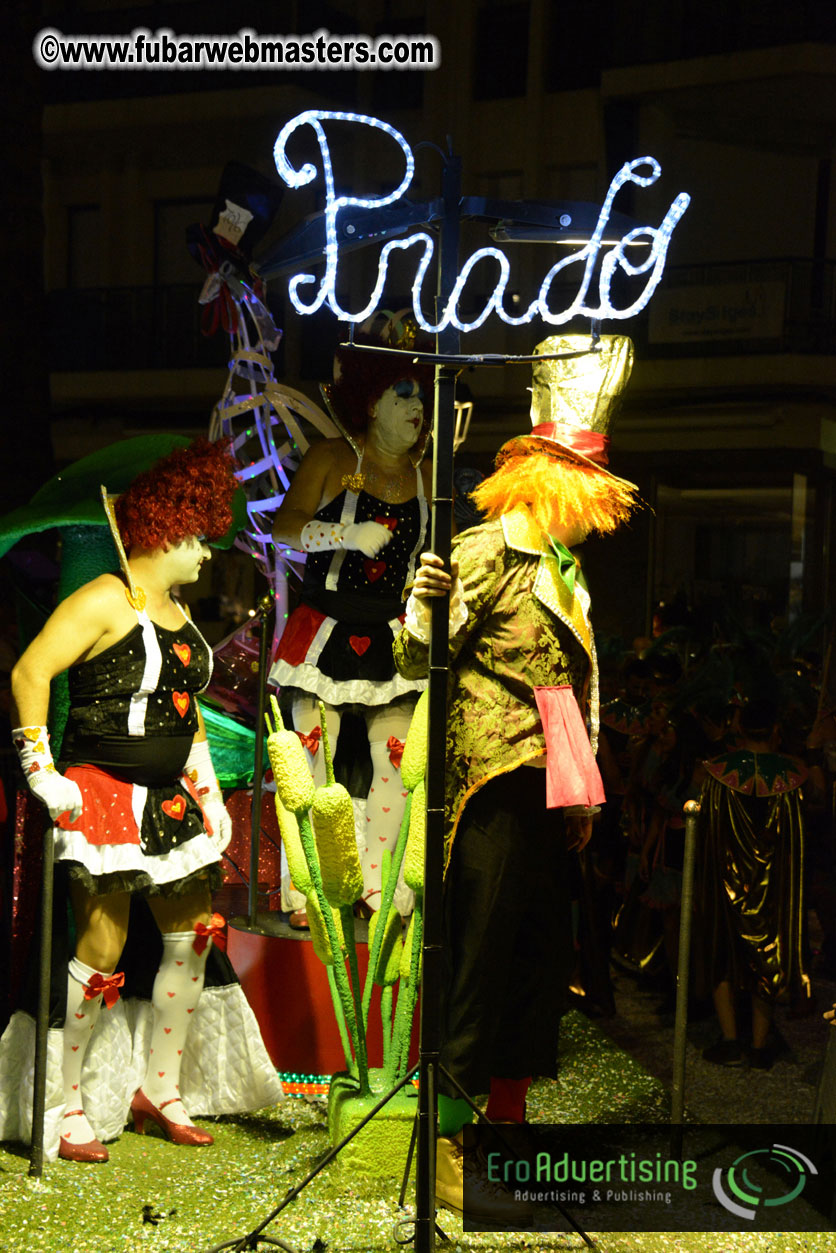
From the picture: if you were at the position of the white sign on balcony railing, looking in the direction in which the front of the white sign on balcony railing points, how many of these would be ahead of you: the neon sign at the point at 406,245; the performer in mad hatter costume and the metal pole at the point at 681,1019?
3

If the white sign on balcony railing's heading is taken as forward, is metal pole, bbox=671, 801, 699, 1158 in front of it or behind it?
in front

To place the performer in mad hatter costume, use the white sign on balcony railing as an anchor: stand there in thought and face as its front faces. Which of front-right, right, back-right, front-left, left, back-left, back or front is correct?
front

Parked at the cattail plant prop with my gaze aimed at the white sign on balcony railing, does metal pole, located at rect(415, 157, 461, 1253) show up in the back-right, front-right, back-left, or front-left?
back-right

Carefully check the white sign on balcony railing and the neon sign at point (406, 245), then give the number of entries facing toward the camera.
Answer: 2

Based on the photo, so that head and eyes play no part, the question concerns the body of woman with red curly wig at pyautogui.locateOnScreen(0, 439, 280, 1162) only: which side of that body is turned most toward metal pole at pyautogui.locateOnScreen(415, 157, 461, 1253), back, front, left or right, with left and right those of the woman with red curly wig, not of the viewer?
front

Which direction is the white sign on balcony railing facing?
toward the camera

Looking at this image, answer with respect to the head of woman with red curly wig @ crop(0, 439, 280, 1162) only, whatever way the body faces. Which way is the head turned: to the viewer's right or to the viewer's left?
to the viewer's right

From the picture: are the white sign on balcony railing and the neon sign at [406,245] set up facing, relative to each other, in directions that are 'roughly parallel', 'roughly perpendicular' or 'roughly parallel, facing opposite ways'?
roughly parallel

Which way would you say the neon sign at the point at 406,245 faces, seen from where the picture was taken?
facing the viewer

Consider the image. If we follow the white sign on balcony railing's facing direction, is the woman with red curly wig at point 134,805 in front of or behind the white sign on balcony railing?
in front

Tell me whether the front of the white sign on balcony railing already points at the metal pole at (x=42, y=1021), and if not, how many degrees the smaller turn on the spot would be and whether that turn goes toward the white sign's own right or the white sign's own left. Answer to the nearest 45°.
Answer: approximately 45° to the white sign's own right
